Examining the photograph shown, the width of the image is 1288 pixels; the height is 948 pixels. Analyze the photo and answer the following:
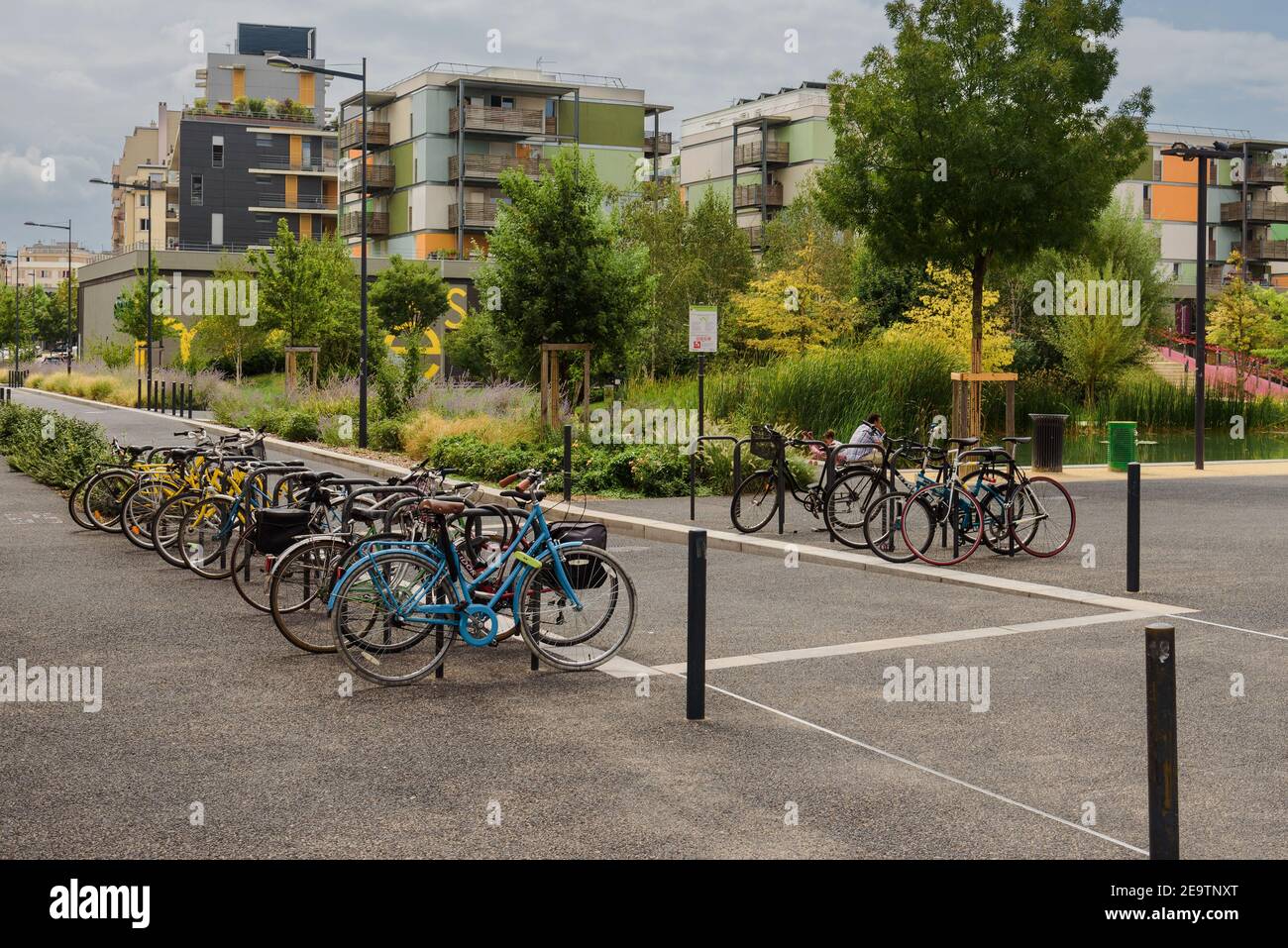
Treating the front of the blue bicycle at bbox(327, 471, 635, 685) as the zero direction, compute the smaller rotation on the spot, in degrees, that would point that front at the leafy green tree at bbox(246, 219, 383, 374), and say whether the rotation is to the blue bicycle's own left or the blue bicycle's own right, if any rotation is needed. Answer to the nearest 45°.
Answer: approximately 90° to the blue bicycle's own left

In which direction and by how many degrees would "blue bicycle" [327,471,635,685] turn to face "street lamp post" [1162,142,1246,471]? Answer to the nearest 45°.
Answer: approximately 45° to its left

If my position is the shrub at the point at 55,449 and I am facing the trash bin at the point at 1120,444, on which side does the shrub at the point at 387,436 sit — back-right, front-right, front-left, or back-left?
front-left

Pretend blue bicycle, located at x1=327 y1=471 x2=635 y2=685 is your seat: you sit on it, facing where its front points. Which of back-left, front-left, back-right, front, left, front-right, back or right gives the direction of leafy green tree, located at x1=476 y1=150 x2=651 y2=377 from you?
left

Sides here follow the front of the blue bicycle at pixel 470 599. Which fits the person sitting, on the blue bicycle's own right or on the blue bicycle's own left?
on the blue bicycle's own left

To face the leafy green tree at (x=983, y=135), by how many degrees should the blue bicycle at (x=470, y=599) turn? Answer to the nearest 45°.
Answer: approximately 45° to its left

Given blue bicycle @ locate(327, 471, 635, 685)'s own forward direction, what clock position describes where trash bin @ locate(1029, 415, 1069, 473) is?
The trash bin is roughly at 10 o'clock from the blue bicycle.

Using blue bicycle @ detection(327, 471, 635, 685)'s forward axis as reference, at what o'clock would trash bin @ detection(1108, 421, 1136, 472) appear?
The trash bin is roughly at 10 o'clock from the blue bicycle.

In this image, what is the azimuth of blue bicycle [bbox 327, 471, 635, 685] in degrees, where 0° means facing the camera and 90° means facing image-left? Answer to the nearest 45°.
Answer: approximately 270°

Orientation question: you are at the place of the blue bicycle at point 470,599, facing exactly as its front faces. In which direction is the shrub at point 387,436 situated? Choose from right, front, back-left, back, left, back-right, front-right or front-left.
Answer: left
